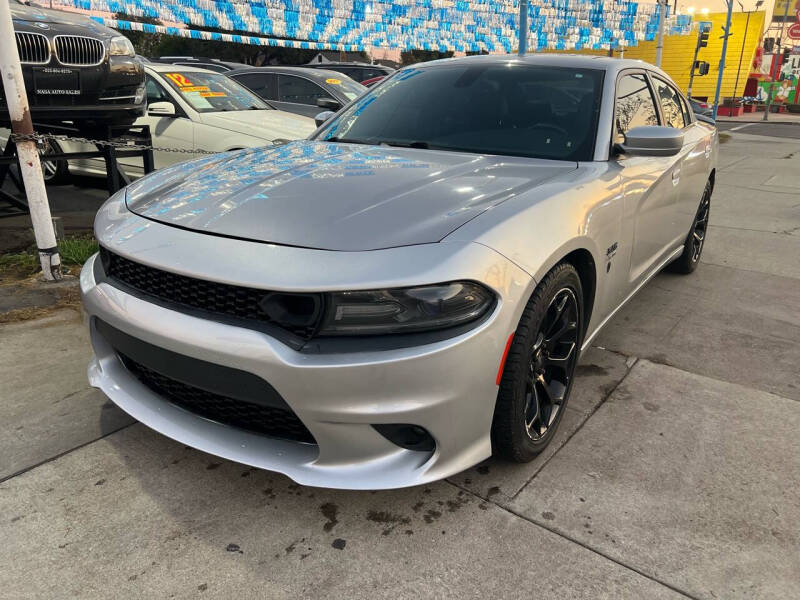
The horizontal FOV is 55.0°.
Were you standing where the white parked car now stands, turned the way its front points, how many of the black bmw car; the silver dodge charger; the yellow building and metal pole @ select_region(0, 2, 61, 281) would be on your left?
1

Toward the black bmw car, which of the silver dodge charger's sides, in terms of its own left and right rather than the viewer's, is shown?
right

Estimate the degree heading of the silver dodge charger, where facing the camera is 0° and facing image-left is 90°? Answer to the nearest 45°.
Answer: approximately 45°

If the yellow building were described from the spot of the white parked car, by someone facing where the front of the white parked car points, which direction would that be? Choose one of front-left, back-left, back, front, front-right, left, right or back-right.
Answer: left

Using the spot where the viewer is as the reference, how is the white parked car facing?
facing the viewer and to the right of the viewer

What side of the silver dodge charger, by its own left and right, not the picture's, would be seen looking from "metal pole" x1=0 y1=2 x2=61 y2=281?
right

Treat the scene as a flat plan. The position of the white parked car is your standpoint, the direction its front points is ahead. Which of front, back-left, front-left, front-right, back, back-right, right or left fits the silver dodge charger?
front-right

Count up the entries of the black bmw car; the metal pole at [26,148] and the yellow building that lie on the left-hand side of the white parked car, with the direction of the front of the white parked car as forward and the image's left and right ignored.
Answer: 1

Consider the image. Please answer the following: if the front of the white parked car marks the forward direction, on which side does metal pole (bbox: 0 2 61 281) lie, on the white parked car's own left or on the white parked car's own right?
on the white parked car's own right

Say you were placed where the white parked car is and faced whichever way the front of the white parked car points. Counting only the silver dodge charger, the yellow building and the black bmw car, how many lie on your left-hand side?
1

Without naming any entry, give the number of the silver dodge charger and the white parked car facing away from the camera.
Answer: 0

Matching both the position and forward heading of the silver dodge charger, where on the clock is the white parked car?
The white parked car is roughly at 4 o'clock from the silver dodge charger.

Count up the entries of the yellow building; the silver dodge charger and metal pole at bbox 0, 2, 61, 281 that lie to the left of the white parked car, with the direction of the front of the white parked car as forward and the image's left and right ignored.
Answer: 1
